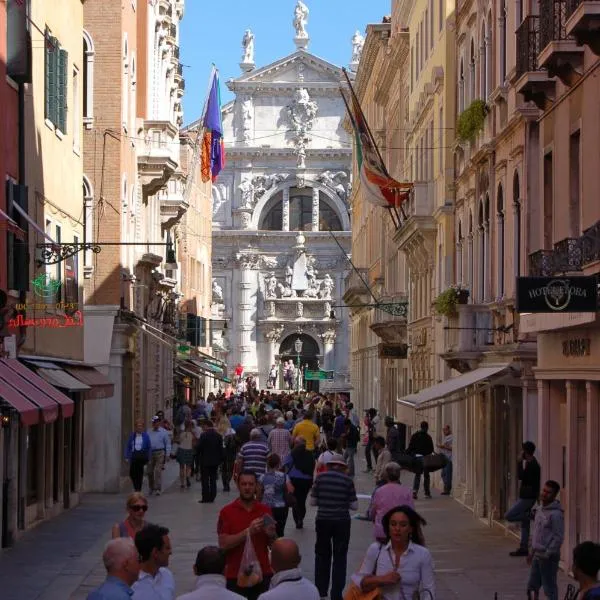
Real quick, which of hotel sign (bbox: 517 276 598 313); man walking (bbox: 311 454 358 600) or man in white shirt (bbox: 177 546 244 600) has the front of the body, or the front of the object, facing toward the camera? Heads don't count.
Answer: the hotel sign

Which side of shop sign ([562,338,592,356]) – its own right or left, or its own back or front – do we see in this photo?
front

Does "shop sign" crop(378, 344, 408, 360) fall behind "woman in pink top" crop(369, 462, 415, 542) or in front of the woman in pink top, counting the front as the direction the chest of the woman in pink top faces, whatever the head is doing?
in front

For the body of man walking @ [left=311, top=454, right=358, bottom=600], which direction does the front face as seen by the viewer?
away from the camera

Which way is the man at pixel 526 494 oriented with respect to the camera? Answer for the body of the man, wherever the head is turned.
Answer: to the viewer's left

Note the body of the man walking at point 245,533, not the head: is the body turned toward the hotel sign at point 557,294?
no

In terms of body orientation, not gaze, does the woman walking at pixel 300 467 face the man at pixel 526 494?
no

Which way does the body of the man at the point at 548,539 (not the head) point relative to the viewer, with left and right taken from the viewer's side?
facing the viewer and to the left of the viewer

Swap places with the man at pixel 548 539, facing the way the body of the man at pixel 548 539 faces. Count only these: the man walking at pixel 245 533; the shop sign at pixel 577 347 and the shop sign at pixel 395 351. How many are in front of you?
1

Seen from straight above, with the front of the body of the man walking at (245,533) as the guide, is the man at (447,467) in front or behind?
behind

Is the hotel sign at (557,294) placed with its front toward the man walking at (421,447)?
no

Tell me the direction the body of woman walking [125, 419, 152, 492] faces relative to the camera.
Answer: toward the camera

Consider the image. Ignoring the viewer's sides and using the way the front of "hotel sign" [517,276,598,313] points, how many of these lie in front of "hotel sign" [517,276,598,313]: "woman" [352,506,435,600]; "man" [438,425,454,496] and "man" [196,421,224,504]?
1

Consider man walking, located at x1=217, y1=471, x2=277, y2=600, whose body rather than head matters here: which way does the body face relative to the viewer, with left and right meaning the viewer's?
facing the viewer

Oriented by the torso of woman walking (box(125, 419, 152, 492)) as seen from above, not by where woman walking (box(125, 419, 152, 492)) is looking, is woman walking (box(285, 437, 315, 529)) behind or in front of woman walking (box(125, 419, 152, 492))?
in front

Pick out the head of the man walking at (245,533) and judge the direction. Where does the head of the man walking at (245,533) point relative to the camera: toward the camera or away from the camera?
toward the camera
